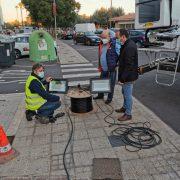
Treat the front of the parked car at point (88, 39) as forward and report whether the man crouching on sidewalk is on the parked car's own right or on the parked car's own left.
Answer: on the parked car's own right

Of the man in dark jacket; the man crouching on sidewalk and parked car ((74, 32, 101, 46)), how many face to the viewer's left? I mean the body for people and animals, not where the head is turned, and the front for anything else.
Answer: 1

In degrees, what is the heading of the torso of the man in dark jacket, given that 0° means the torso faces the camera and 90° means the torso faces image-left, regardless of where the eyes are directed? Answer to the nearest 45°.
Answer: approximately 90°

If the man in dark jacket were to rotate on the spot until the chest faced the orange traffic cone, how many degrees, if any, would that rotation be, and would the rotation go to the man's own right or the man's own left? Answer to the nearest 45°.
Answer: approximately 45° to the man's own left

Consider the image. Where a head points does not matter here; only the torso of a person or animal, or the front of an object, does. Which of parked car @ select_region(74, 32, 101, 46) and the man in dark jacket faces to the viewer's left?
the man in dark jacket

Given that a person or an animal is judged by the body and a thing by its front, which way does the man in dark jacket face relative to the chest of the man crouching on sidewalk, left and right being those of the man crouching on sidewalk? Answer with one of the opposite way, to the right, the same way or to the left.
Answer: the opposite way

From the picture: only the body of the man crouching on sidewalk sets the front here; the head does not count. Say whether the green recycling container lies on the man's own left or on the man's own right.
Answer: on the man's own left

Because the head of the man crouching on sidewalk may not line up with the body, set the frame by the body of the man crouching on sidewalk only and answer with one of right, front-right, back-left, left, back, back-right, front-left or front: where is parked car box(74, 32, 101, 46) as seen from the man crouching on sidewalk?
left

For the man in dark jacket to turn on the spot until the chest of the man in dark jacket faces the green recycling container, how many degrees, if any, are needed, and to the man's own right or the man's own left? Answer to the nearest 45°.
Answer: approximately 45° to the man's own right

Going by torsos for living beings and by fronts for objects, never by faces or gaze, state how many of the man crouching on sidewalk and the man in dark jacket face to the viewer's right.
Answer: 1

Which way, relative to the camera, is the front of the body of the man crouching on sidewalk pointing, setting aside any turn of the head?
to the viewer's right

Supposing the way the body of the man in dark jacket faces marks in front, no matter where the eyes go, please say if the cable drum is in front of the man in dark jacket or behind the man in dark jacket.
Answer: in front
